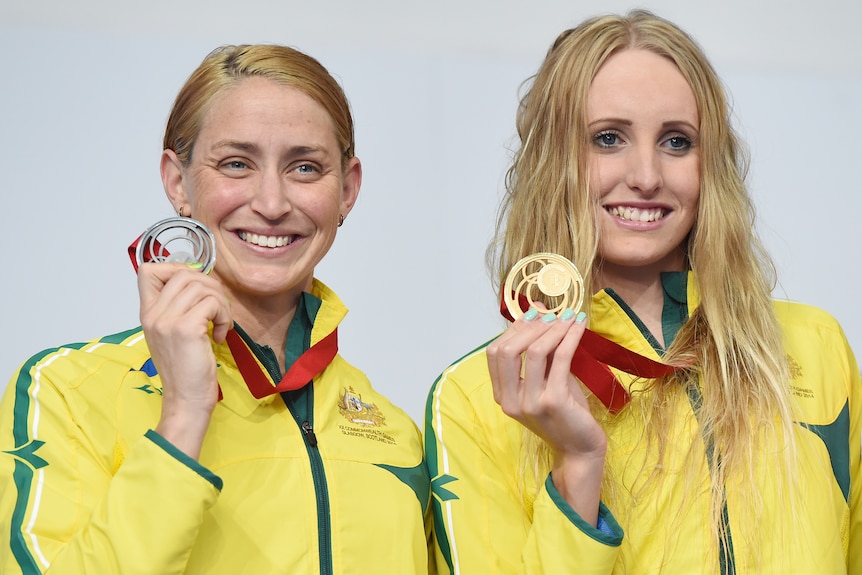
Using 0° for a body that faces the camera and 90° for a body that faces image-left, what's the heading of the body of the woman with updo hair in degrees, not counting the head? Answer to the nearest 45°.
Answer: approximately 315°
